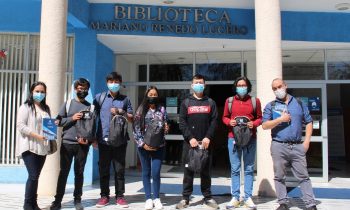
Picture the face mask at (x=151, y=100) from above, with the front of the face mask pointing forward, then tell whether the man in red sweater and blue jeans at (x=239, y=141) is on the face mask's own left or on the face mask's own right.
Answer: on the face mask's own left

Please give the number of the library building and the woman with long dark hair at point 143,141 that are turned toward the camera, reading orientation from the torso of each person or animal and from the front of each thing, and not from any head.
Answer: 2

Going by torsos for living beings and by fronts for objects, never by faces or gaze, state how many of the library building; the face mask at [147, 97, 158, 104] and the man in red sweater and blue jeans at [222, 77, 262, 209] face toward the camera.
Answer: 3

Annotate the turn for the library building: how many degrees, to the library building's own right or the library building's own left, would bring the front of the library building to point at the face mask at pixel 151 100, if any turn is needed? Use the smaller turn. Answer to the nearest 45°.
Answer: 0° — it already faces it

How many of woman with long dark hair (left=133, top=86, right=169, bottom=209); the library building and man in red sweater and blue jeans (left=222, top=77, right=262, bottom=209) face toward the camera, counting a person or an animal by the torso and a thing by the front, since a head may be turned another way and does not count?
3

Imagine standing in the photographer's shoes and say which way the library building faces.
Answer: facing the viewer

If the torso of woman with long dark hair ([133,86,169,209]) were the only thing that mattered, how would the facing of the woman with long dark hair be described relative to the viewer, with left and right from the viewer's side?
facing the viewer

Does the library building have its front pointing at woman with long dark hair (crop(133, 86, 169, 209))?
yes

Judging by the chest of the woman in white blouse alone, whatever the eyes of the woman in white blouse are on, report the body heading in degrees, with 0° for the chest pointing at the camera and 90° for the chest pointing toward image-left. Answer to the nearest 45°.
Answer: approximately 315°

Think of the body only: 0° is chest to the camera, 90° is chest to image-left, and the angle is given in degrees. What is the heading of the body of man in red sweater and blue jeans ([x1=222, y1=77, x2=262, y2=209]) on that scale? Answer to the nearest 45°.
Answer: approximately 0°

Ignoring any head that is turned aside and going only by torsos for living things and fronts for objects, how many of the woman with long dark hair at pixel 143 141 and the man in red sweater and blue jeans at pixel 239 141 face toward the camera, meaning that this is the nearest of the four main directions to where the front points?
2

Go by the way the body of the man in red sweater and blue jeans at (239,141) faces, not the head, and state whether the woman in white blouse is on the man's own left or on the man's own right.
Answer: on the man's own right

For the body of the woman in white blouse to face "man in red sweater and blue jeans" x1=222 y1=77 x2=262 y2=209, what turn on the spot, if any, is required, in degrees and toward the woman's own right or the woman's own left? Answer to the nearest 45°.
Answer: approximately 45° to the woman's own left

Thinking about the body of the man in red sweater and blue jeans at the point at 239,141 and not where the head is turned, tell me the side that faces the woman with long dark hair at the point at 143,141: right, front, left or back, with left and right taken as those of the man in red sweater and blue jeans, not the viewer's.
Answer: right
